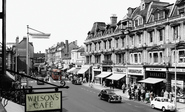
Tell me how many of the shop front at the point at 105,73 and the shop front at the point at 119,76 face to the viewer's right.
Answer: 0

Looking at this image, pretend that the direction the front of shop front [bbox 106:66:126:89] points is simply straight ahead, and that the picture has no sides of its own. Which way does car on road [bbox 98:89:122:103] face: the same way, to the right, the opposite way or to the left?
to the left

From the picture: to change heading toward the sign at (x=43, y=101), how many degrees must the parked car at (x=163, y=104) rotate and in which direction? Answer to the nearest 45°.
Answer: approximately 45° to its right

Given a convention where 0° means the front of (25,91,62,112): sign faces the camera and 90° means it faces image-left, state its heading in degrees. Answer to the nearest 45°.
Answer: approximately 0°

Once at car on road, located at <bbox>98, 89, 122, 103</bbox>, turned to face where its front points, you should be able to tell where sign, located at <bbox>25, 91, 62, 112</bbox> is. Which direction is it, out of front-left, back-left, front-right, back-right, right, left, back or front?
front-right

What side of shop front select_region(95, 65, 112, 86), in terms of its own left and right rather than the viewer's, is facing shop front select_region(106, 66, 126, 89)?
left

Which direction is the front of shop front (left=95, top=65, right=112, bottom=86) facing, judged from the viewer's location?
facing the viewer and to the left of the viewer

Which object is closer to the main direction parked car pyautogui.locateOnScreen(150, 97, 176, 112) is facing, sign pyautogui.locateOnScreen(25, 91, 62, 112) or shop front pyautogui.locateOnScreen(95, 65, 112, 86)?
the sign

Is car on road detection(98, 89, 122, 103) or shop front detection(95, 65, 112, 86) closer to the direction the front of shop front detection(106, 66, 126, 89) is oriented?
the car on road

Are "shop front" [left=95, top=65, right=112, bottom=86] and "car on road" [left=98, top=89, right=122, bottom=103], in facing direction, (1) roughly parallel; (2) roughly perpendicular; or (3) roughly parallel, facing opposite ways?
roughly perpendicular

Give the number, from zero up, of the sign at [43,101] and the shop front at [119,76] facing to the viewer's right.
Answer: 0

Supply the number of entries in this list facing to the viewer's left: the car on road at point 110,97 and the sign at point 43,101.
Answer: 0

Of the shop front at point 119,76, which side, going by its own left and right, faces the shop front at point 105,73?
right

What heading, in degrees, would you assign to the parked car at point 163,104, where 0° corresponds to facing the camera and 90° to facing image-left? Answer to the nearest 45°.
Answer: approximately 315°

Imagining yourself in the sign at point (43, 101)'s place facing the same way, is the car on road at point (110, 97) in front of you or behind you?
behind

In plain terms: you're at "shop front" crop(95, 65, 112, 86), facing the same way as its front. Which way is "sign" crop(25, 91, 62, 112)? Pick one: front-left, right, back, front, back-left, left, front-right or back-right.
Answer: front-left
